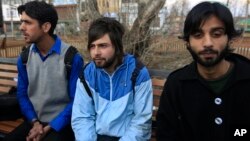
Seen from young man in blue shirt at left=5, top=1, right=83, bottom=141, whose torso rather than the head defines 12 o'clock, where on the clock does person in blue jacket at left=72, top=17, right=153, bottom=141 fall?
person in blue jacket at left=72, top=17, right=153, bottom=141 is roughly at 9 o'clock from young man in blue shirt at left=5, top=1, right=83, bottom=141.

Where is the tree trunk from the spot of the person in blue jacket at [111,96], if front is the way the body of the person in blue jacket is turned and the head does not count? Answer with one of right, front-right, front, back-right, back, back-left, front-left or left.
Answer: back

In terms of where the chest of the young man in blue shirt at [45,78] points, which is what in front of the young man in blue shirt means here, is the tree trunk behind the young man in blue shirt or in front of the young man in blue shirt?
behind

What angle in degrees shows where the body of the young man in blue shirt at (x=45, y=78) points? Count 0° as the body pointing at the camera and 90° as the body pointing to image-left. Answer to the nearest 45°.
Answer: approximately 45°

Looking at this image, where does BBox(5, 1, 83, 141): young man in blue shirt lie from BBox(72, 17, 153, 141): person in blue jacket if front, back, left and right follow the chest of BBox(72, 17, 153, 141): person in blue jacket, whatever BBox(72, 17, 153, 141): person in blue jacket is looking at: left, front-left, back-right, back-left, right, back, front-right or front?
back-right

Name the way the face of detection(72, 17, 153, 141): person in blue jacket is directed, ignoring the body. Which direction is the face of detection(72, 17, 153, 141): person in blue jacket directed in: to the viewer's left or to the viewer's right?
to the viewer's left

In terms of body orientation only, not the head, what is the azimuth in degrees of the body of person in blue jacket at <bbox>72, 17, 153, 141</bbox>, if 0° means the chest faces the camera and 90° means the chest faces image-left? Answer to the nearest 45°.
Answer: approximately 0°

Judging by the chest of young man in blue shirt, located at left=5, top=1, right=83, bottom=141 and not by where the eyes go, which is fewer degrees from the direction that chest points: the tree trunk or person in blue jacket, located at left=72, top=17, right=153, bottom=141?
the person in blue jacket

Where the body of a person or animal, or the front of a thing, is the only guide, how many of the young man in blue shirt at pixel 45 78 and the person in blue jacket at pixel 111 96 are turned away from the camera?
0
